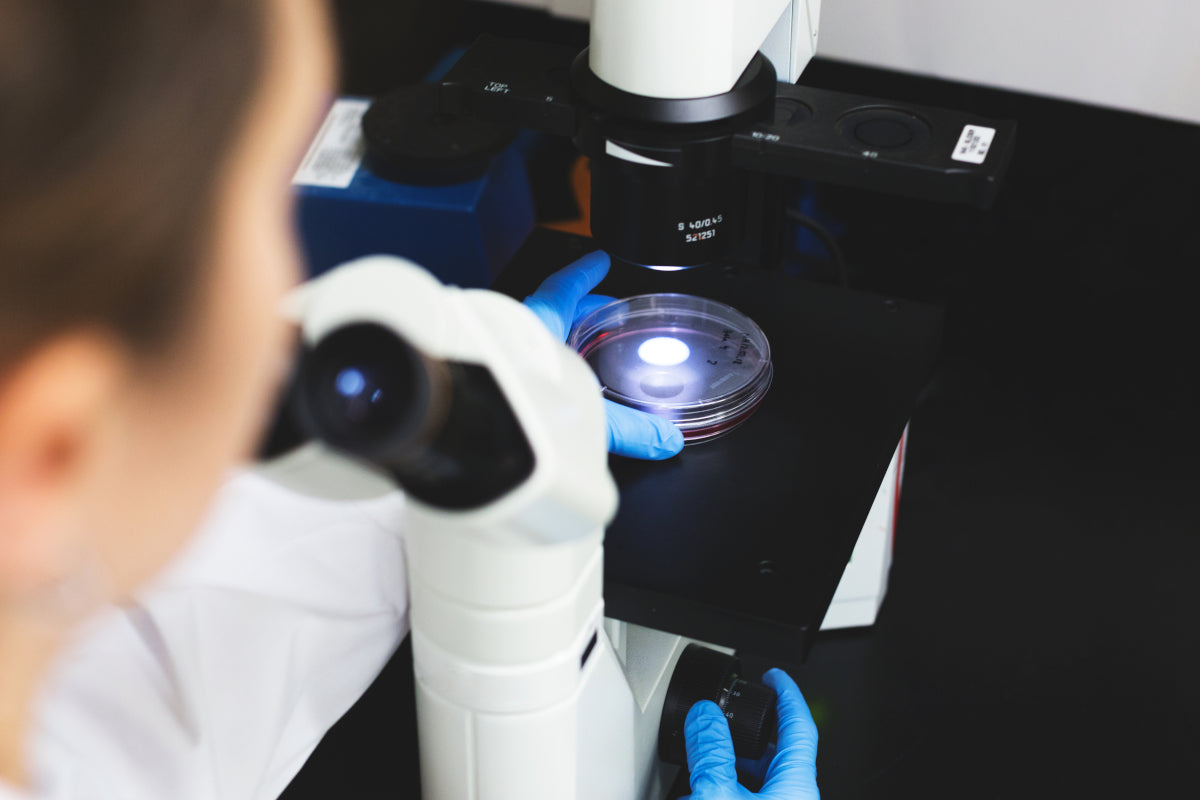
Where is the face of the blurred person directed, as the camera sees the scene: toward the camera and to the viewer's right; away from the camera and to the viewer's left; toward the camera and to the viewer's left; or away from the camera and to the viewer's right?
away from the camera and to the viewer's right

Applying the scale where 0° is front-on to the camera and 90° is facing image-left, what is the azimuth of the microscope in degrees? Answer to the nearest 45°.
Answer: approximately 45°

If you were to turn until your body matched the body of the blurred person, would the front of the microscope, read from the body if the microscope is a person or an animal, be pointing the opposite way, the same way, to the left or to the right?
the opposite way

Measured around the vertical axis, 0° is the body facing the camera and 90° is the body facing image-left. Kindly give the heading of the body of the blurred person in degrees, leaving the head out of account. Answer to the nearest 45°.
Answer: approximately 225°
